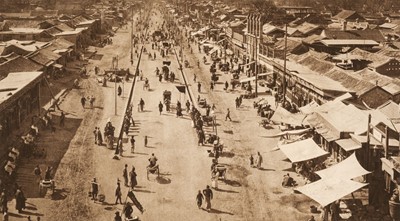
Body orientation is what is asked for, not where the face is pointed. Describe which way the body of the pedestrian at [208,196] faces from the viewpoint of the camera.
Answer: away from the camera

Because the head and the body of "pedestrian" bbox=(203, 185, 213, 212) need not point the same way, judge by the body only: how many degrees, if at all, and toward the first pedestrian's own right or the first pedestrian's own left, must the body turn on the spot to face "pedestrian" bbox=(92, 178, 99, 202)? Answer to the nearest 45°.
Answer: approximately 90° to the first pedestrian's own left

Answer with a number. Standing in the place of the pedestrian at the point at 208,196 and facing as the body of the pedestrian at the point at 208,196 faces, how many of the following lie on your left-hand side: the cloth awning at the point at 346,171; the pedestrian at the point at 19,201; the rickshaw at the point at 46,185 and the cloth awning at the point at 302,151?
2

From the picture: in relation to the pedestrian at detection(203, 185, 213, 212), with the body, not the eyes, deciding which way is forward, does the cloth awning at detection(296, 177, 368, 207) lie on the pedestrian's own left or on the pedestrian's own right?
on the pedestrian's own right

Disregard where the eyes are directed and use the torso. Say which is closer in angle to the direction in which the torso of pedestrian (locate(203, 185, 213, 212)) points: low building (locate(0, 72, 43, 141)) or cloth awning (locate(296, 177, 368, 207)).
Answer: the low building

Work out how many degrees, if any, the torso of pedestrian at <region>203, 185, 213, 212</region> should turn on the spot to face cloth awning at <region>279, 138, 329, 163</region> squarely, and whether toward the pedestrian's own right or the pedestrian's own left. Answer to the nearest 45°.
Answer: approximately 45° to the pedestrian's own right

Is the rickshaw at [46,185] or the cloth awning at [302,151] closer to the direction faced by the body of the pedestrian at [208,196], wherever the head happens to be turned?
the cloth awning

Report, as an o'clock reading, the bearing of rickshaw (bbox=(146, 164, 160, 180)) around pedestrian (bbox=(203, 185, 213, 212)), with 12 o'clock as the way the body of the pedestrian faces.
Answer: The rickshaw is roughly at 11 o'clock from the pedestrian.

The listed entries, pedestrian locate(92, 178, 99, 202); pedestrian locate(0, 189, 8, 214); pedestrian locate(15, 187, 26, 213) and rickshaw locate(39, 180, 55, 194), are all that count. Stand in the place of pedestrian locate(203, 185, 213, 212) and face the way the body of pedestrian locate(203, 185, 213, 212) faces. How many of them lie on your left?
4

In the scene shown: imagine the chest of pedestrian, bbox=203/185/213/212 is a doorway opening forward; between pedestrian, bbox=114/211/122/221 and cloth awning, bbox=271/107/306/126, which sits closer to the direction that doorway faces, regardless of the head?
the cloth awning

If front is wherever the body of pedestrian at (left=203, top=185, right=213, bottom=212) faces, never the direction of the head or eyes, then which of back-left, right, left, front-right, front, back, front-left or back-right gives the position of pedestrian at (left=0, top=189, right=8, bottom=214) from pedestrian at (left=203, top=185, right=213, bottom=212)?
left

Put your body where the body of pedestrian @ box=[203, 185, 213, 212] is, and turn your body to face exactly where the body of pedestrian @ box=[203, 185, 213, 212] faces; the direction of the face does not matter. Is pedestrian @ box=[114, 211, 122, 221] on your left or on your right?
on your left

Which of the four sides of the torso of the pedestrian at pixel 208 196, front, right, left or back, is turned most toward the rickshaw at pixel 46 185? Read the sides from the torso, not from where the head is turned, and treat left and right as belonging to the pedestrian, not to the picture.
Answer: left
